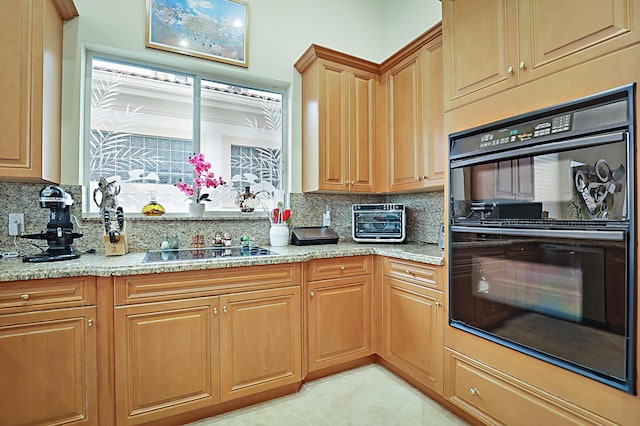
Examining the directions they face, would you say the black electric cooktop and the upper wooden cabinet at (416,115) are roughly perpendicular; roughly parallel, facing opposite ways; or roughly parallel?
roughly perpendicular

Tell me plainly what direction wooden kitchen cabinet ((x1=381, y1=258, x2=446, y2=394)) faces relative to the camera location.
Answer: facing the viewer and to the left of the viewer

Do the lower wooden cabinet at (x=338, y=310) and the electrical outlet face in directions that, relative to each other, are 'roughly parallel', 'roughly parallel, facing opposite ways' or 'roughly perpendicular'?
roughly parallel

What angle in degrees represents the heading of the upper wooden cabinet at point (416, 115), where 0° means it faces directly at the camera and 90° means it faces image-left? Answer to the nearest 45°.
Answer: approximately 45°

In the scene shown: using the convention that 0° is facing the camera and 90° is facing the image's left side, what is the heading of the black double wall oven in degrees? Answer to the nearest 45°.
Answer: approximately 45°

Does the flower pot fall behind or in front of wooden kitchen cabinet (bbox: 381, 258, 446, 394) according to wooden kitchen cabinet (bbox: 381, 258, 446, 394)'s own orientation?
in front

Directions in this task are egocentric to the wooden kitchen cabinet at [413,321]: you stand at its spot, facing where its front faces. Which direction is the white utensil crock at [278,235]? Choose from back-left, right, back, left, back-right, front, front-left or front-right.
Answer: front-right

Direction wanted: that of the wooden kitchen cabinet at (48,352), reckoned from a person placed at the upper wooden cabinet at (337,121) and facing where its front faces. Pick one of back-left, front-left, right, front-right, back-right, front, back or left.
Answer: right

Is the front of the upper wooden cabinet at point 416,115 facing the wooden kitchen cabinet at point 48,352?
yes

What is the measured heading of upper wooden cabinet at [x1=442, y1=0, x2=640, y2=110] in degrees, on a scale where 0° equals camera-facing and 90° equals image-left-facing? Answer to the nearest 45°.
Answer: approximately 45°

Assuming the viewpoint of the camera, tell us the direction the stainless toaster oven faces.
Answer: facing the viewer
